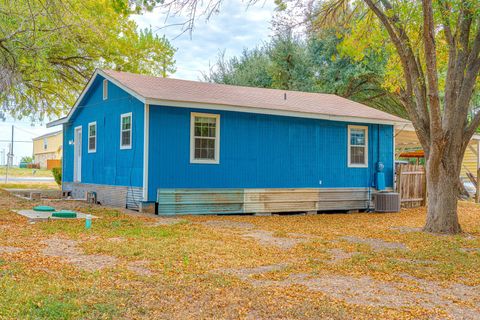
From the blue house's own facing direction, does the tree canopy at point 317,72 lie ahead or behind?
behind

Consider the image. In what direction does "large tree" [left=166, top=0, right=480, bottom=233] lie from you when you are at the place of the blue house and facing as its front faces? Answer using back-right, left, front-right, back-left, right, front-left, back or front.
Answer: left

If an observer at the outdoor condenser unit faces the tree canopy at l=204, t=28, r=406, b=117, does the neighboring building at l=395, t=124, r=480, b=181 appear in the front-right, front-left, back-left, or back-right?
front-right

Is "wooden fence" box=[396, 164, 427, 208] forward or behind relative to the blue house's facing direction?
behind

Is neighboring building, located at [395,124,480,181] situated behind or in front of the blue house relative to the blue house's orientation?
behind

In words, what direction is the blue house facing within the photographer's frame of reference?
facing the viewer and to the left of the viewer
